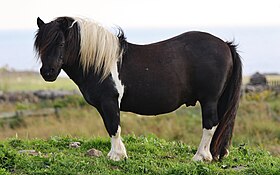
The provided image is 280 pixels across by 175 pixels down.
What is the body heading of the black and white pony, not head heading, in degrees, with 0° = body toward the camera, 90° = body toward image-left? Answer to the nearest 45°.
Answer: approximately 90°
